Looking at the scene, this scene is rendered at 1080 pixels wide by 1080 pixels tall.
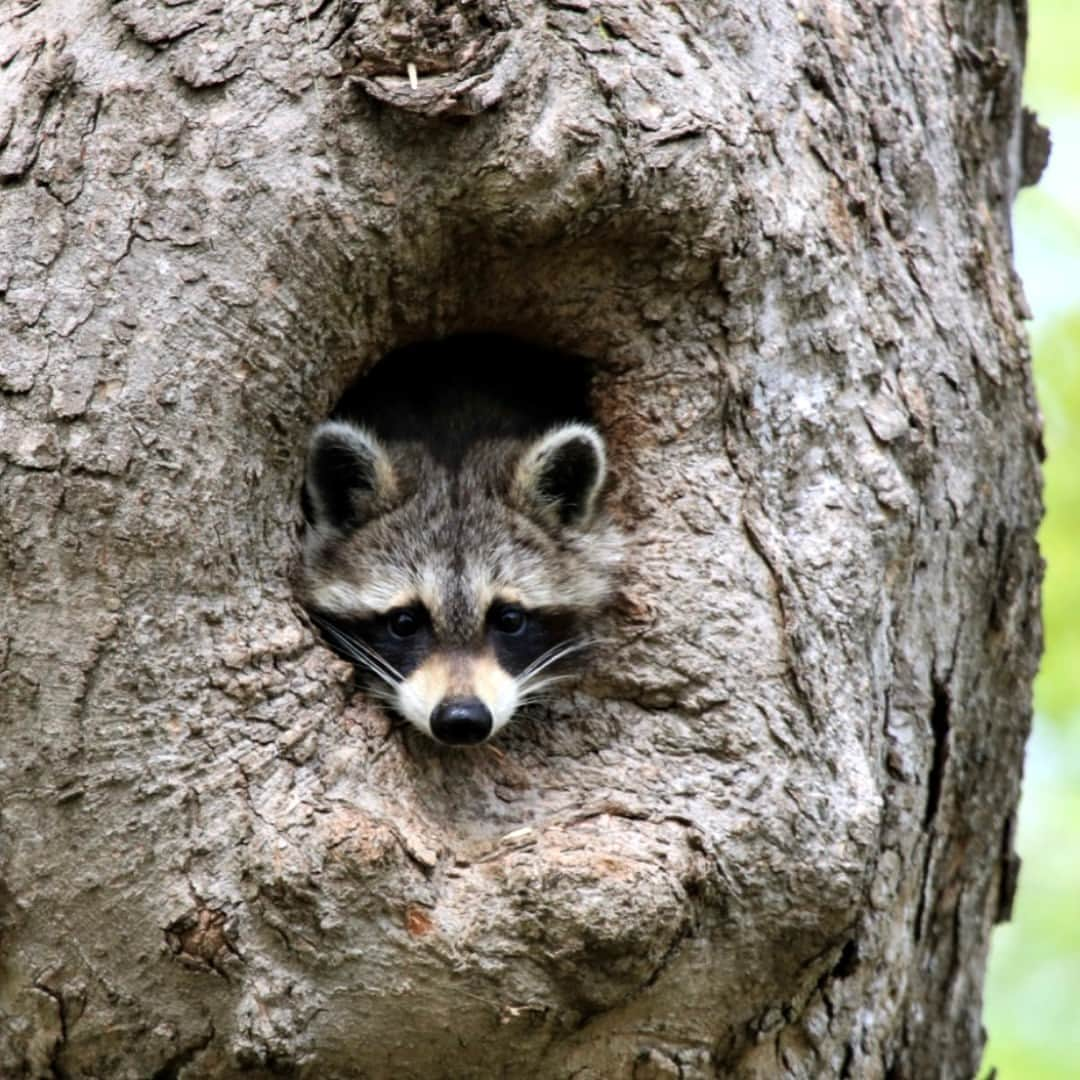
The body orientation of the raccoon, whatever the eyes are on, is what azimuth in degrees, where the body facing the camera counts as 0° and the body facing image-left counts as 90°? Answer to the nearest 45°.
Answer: approximately 0°
